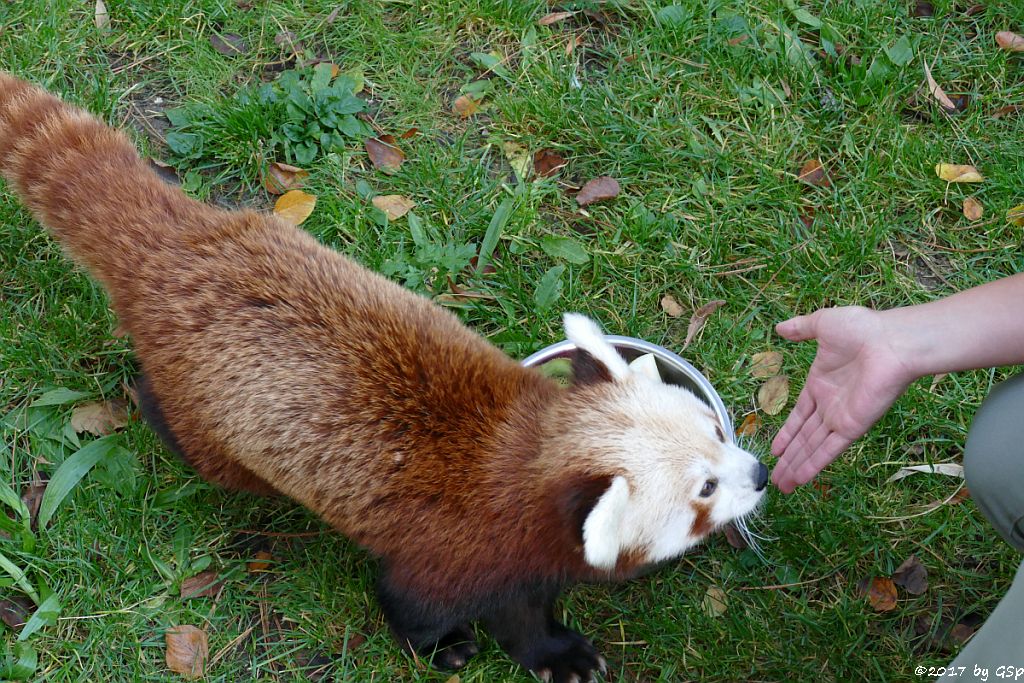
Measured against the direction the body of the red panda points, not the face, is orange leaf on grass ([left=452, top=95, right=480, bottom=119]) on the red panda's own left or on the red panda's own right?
on the red panda's own left

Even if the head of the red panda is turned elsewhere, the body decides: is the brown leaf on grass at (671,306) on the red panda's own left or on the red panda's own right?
on the red panda's own left

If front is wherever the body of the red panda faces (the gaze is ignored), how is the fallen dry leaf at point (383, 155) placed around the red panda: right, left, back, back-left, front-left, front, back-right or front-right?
back-left

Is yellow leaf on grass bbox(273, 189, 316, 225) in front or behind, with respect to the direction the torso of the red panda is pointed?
behind

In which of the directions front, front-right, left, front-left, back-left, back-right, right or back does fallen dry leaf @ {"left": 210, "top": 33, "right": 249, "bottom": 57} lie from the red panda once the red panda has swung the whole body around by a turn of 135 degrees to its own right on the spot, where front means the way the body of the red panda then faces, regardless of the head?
right

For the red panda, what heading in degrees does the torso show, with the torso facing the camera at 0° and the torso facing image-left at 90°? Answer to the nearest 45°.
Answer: approximately 315°

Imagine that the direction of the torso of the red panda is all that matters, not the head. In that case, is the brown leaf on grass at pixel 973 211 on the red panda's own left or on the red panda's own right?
on the red panda's own left

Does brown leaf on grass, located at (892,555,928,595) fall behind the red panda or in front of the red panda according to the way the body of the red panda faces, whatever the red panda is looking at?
in front

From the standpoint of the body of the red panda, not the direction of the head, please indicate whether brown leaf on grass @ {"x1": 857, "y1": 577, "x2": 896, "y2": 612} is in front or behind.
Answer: in front

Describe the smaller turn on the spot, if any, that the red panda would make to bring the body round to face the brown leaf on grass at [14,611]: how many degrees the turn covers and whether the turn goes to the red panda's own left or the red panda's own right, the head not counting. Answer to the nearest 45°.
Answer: approximately 135° to the red panda's own right

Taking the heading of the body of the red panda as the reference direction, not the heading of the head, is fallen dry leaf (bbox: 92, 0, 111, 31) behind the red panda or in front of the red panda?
behind

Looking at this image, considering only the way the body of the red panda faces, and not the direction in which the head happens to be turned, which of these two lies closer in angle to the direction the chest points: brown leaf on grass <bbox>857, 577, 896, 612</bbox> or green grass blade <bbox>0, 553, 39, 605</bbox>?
the brown leaf on grass

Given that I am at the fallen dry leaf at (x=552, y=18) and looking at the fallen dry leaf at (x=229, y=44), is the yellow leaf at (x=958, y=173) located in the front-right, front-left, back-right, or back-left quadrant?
back-left
